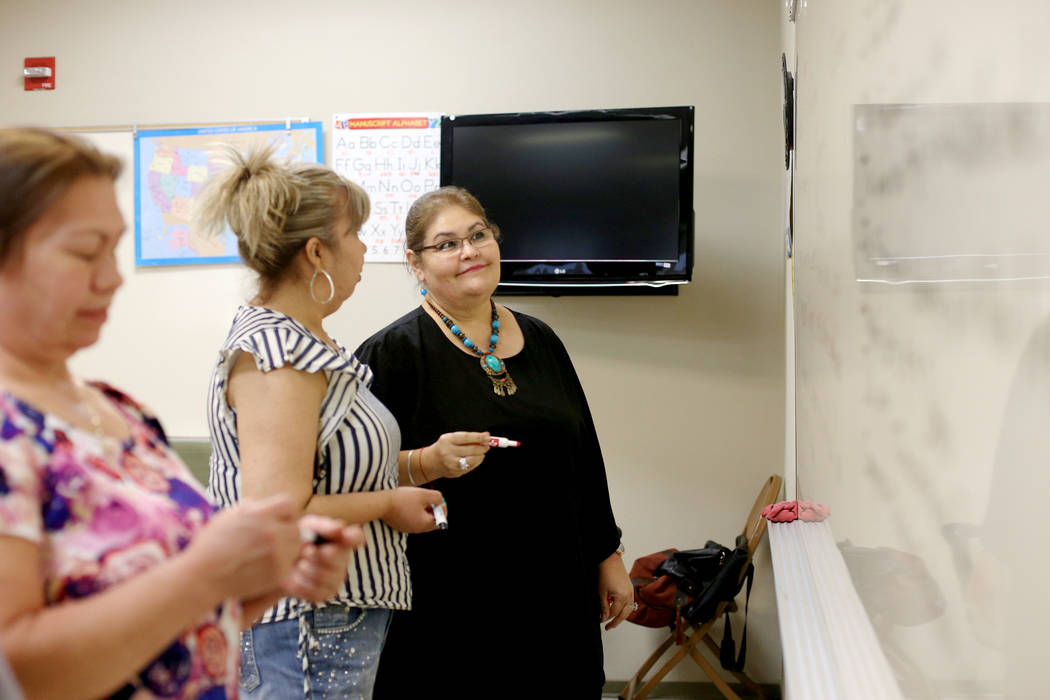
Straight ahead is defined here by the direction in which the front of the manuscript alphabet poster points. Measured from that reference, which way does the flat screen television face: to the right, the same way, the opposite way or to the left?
the same way

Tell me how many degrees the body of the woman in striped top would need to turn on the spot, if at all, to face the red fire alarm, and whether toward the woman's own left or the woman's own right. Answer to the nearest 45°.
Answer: approximately 135° to the woman's own left

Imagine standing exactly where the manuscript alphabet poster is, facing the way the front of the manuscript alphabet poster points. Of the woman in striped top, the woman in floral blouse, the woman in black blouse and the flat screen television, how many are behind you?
0

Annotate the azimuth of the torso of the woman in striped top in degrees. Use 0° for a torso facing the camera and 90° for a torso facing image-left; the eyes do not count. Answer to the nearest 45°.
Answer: approximately 270°

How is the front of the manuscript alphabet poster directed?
toward the camera

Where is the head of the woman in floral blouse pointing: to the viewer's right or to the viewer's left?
to the viewer's right

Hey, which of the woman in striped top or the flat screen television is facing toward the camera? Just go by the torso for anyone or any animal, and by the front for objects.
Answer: the flat screen television

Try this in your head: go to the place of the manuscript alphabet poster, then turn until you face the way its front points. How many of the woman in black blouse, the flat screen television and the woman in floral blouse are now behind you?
0

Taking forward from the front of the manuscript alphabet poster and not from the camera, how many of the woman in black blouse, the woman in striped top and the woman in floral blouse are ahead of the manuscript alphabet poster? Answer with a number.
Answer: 3

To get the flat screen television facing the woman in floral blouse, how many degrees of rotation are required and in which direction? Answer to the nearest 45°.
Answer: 0° — it already faces them

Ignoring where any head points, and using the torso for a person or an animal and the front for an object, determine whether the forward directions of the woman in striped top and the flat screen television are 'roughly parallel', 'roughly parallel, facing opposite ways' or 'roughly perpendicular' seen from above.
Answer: roughly perpendicular

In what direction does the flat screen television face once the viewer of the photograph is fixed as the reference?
facing the viewer

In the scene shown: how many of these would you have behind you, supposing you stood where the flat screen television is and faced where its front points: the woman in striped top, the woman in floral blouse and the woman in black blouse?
0

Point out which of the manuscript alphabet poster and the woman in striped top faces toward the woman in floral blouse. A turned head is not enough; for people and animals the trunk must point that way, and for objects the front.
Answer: the manuscript alphabet poster

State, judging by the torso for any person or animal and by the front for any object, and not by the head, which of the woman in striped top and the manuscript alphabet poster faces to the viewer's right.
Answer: the woman in striped top
